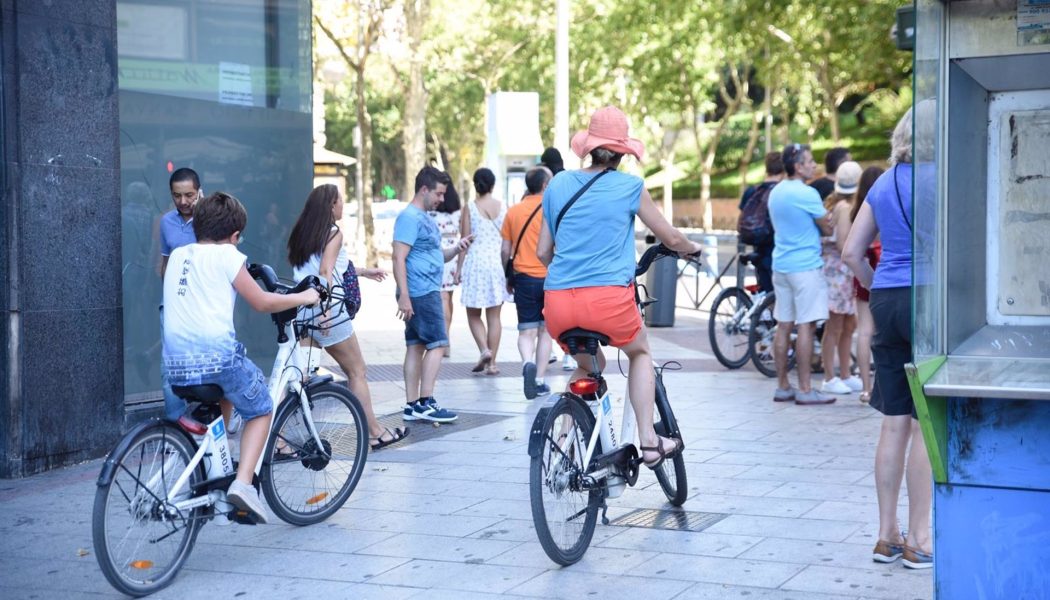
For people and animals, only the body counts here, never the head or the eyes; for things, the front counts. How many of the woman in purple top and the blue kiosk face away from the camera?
1

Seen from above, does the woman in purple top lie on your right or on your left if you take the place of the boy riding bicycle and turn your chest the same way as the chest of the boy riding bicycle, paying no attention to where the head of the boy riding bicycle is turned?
on your right

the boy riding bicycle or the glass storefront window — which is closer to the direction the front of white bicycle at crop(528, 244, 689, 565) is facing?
the glass storefront window

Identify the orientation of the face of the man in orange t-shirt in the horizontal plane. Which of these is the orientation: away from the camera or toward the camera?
away from the camera

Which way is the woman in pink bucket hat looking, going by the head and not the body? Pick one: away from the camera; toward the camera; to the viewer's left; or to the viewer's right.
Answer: away from the camera

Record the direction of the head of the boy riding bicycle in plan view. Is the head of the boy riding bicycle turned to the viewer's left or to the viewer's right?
to the viewer's right

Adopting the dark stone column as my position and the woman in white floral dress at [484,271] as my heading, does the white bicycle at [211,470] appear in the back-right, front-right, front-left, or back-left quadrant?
back-right

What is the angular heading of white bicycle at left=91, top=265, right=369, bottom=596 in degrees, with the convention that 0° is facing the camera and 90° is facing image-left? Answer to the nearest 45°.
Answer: approximately 225°

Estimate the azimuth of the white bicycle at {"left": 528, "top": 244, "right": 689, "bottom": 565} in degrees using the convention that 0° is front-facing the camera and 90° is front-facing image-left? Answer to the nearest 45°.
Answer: approximately 225°

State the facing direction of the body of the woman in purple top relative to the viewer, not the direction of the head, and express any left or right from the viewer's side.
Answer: facing away from the viewer

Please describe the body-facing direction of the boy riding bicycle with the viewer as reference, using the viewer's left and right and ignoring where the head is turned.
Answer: facing away from the viewer and to the right of the viewer

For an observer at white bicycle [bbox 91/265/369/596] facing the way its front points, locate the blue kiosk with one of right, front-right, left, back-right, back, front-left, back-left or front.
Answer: right

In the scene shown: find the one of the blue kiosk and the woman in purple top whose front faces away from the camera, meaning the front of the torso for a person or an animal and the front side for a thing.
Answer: the woman in purple top
